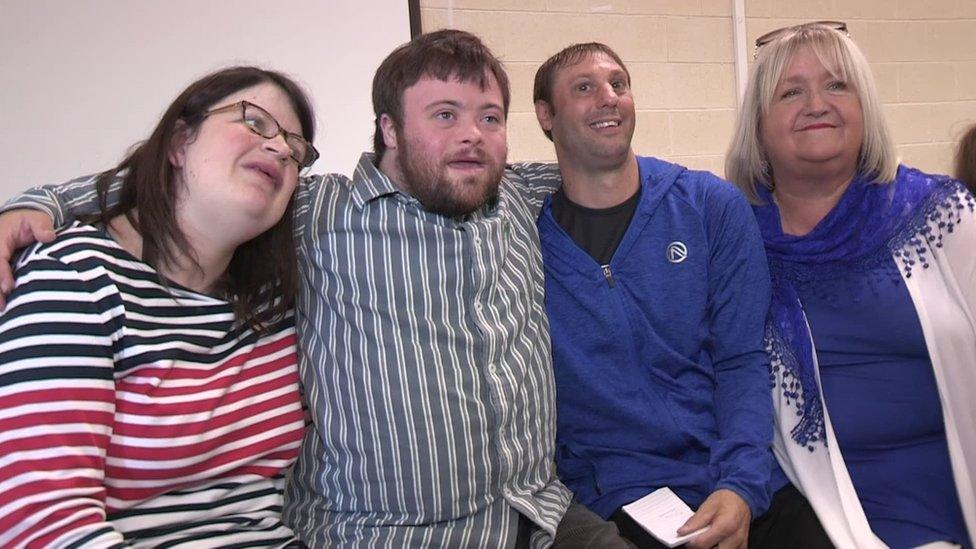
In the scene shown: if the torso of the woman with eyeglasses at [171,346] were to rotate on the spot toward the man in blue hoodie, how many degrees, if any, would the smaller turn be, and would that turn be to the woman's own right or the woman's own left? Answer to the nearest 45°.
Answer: approximately 45° to the woman's own left

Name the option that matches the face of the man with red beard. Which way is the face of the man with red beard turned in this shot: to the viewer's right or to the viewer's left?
to the viewer's right

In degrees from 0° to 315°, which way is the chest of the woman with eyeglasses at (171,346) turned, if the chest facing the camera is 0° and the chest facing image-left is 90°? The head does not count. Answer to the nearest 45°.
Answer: approximately 315°

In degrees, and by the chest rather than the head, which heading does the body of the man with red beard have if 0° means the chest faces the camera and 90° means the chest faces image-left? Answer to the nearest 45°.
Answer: approximately 315°

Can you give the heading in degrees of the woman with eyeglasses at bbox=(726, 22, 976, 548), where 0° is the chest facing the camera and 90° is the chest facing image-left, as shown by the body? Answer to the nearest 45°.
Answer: approximately 0°
